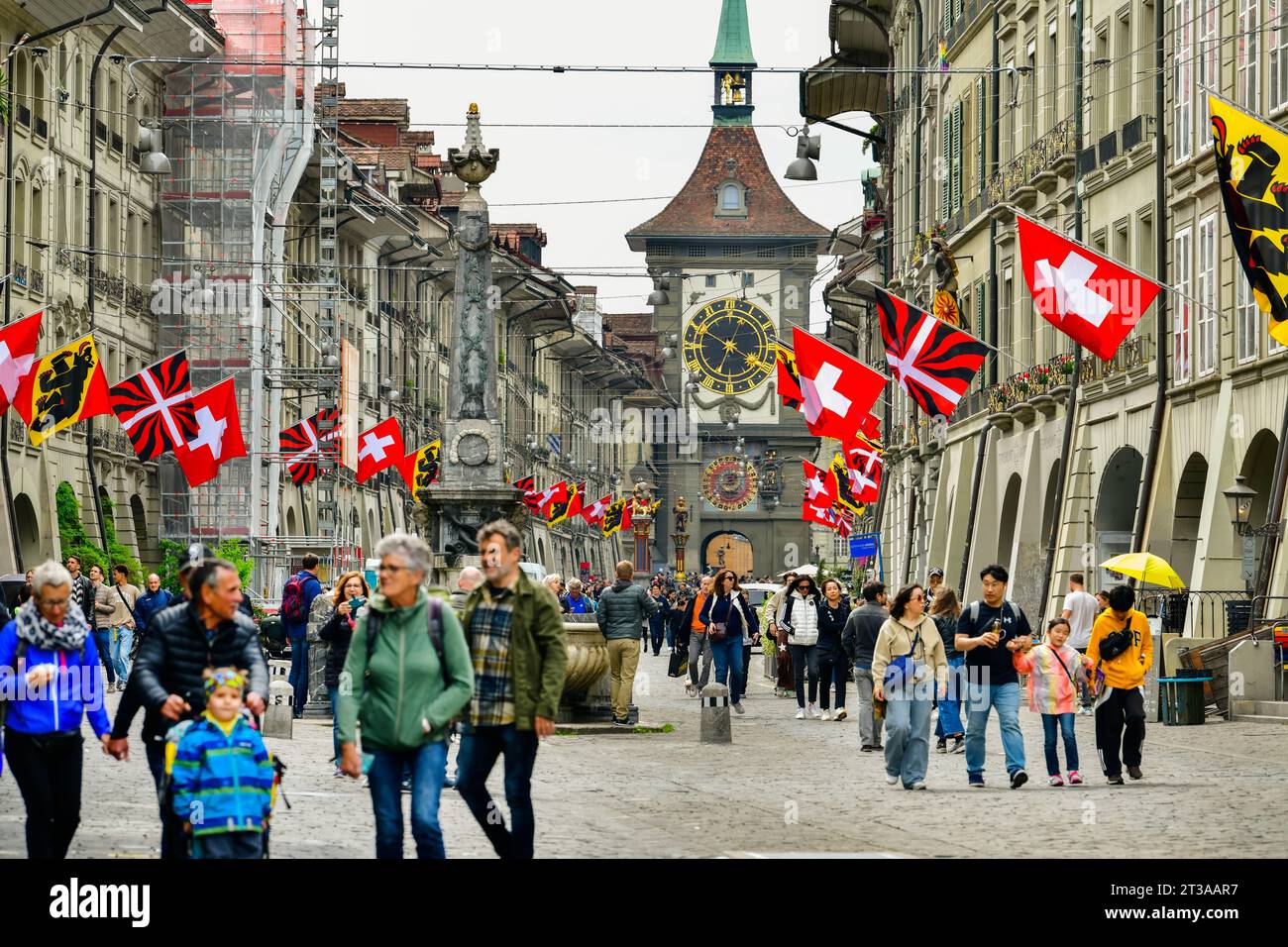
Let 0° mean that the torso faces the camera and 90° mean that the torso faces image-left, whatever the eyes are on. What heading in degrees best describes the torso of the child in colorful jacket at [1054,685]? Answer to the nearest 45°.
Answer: approximately 0°

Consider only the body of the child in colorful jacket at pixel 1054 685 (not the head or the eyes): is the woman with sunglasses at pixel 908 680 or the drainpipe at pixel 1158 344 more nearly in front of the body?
the woman with sunglasses

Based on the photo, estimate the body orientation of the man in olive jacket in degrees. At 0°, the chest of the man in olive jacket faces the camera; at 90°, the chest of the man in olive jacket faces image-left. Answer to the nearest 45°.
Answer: approximately 45°

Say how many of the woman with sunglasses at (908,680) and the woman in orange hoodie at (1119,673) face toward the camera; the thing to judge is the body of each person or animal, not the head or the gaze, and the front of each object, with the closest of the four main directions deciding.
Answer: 2

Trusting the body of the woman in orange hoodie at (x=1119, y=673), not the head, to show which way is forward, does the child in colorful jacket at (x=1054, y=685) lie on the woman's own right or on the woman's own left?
on the woman's own right

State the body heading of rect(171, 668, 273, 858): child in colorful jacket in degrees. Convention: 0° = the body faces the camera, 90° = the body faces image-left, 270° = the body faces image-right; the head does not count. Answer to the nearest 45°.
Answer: approximately 0°

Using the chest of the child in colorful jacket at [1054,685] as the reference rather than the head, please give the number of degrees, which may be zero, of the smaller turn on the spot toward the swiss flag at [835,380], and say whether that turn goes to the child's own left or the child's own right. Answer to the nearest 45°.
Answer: approximately 180°

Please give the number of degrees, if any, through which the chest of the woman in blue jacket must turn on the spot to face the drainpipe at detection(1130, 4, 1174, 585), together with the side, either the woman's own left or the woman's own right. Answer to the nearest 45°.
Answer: approximately 135° to the woman's own left
